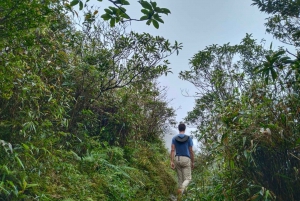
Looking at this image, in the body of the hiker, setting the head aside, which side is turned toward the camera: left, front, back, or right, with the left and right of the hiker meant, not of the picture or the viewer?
back
